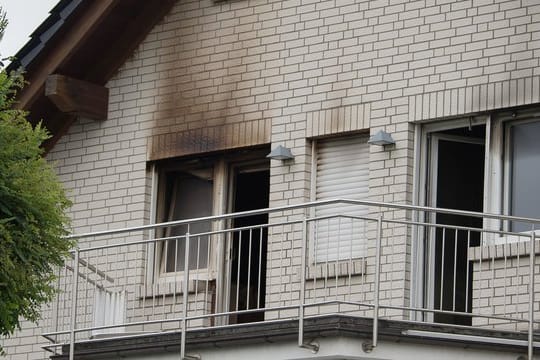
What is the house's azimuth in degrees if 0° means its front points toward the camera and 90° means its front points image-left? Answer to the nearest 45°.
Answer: approximately 45°

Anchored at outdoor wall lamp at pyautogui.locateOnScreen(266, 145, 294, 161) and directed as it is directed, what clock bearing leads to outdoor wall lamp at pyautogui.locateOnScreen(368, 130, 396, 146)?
outdoor wall lamp at pyautogui.locateOnScreen(368, 130, 396, 146) is roughly at 9 o'clock from outdoor wall lamp at pyautogui.locateOnScreen(266, 145, 294, 161).

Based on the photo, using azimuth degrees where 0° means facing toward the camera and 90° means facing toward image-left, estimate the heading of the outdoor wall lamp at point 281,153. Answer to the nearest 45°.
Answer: approximately 45°
